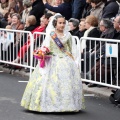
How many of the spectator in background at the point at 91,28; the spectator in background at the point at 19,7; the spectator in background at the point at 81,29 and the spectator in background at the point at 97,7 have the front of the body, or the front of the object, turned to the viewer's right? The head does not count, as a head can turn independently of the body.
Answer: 0

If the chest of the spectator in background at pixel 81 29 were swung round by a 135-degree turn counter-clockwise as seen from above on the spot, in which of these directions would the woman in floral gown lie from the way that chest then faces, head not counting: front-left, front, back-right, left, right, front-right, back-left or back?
right

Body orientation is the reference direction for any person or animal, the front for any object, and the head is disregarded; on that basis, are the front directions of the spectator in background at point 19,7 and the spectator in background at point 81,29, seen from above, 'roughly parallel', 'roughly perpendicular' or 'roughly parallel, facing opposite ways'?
roughly parallel

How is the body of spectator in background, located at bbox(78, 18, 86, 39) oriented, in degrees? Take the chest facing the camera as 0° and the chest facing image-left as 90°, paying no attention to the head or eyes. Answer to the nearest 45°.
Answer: approximately 45°

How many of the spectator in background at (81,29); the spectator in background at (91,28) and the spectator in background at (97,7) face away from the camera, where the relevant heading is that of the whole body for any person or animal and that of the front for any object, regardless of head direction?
0

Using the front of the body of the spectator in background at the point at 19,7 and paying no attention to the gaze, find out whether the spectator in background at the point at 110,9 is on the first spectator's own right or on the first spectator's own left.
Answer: on the first spectator's own left

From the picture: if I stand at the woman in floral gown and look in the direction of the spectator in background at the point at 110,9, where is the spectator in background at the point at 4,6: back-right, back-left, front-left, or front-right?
front-left

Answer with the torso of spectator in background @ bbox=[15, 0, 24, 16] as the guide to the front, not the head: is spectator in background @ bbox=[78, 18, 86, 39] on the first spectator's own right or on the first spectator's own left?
on the first spectator's own left

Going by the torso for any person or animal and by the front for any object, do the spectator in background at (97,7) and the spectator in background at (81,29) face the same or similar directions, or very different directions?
same or similar directions

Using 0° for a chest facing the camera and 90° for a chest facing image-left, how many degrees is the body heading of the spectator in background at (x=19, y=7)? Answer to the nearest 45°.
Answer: approximately 45°
